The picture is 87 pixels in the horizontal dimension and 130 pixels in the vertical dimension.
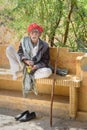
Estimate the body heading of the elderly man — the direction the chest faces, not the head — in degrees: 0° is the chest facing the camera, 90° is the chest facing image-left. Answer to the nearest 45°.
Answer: approximately 0°
